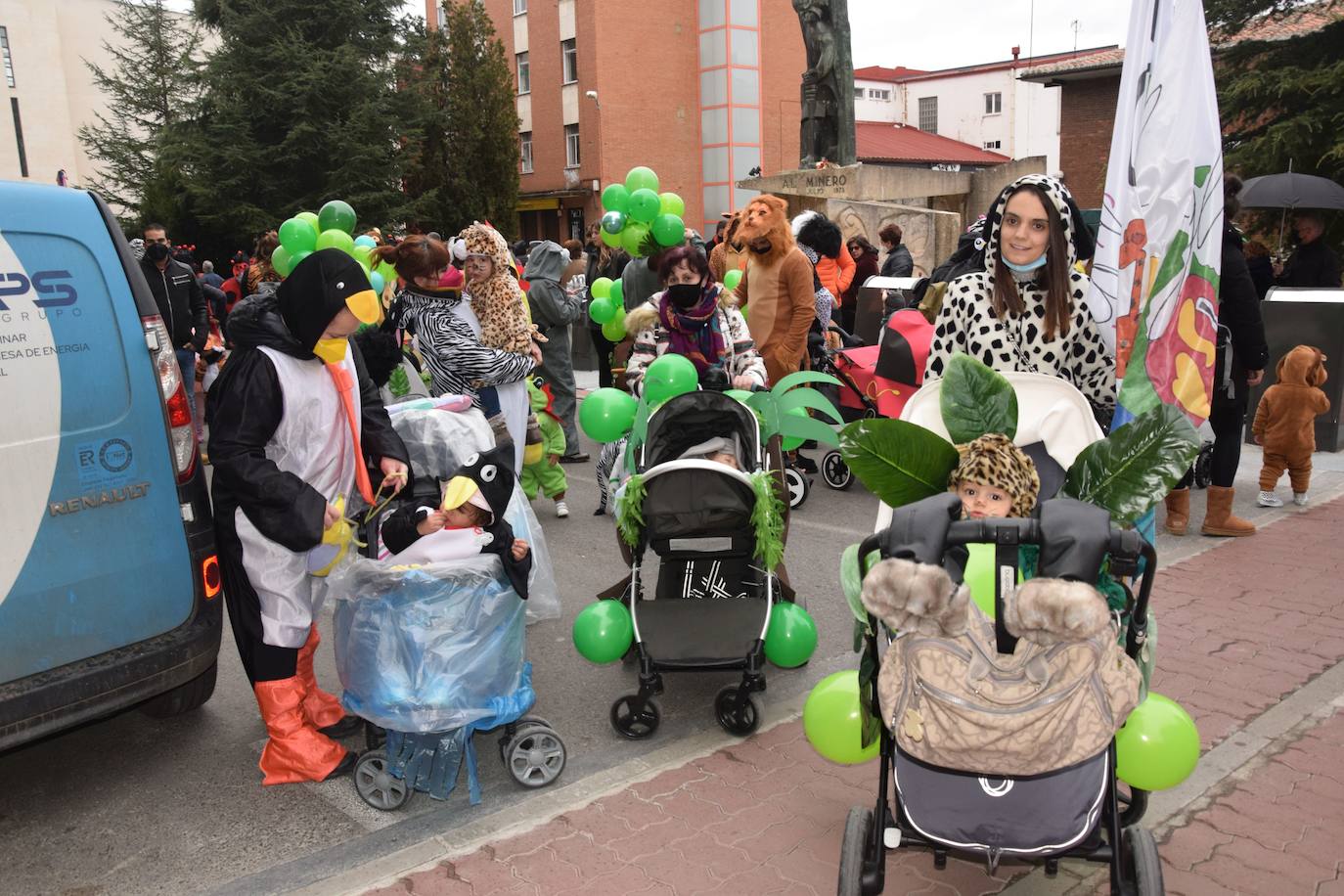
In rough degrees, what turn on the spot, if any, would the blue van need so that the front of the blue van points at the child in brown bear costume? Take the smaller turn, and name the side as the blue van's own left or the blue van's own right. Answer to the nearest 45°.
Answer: approximately 135° to the blue van's own right

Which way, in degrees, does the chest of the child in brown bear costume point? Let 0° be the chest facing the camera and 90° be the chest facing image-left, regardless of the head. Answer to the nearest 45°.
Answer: approximately 180°

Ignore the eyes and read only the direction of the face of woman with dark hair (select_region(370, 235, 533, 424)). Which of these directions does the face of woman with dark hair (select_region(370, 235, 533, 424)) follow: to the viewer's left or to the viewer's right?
to the viewer's right

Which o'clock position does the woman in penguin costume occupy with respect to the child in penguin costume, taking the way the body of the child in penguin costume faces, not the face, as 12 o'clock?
The woman in penguin costume is roughly at 2 o'clock from the child in penguin costume.

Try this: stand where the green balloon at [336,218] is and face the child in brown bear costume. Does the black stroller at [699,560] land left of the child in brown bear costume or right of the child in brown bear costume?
right

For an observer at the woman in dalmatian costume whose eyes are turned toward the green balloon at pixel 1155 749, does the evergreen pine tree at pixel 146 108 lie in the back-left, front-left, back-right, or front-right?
back-right
